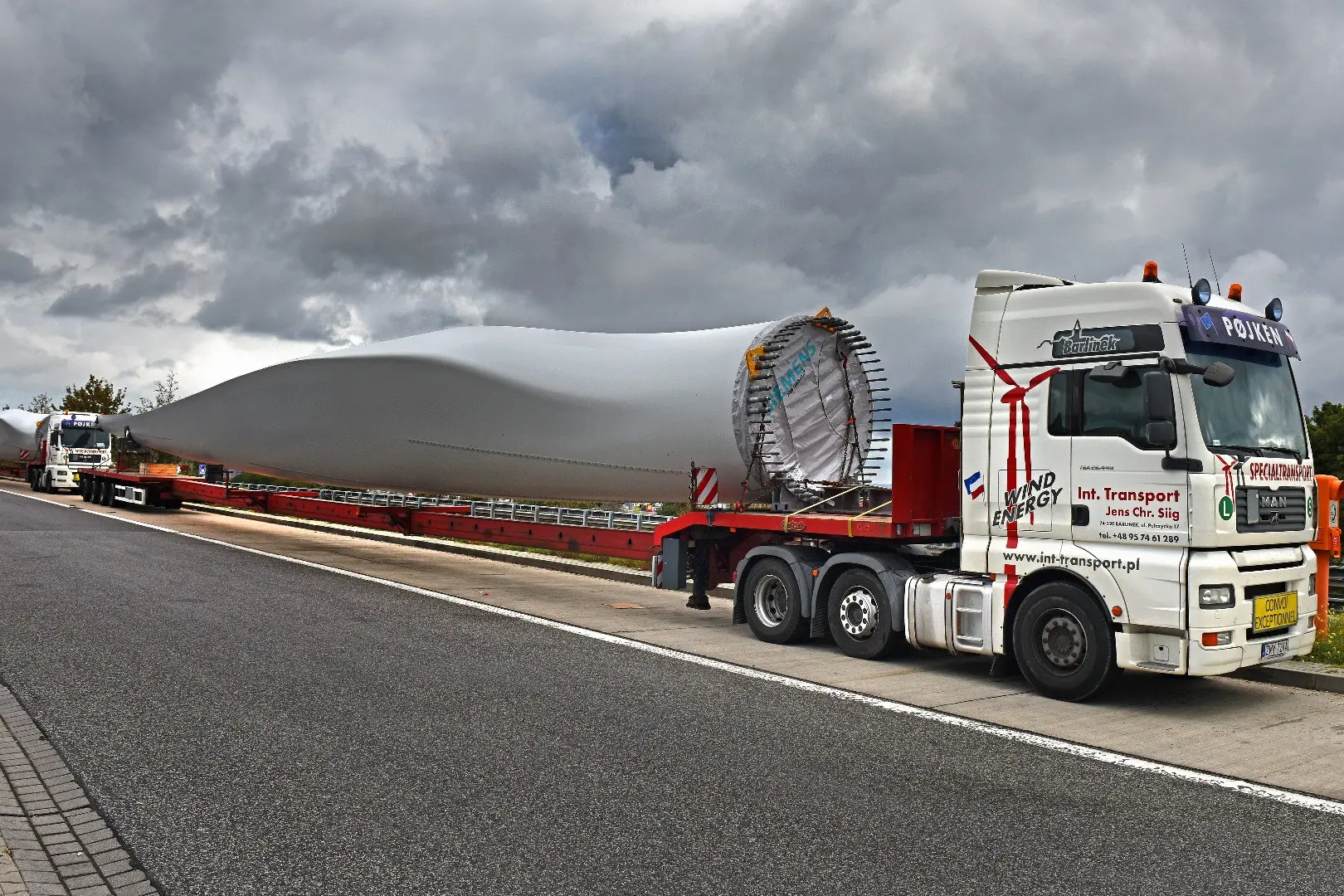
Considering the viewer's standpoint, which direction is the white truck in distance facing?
facing the viewer and to the right of the viewer

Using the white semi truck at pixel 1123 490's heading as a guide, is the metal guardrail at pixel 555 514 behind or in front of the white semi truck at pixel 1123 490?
behind

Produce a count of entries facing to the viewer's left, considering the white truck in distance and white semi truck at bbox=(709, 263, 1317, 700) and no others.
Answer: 0

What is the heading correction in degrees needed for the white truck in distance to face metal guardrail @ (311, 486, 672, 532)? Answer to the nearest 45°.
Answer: approximately 45° to its right

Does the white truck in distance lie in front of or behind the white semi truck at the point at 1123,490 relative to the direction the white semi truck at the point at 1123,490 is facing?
behind

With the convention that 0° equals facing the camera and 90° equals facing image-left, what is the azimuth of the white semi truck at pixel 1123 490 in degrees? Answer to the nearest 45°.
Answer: approximately 315°

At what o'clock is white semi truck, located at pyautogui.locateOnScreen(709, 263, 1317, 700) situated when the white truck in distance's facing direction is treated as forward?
The white semi truck is roughly at 1 o'clock from the white truck in distance.
